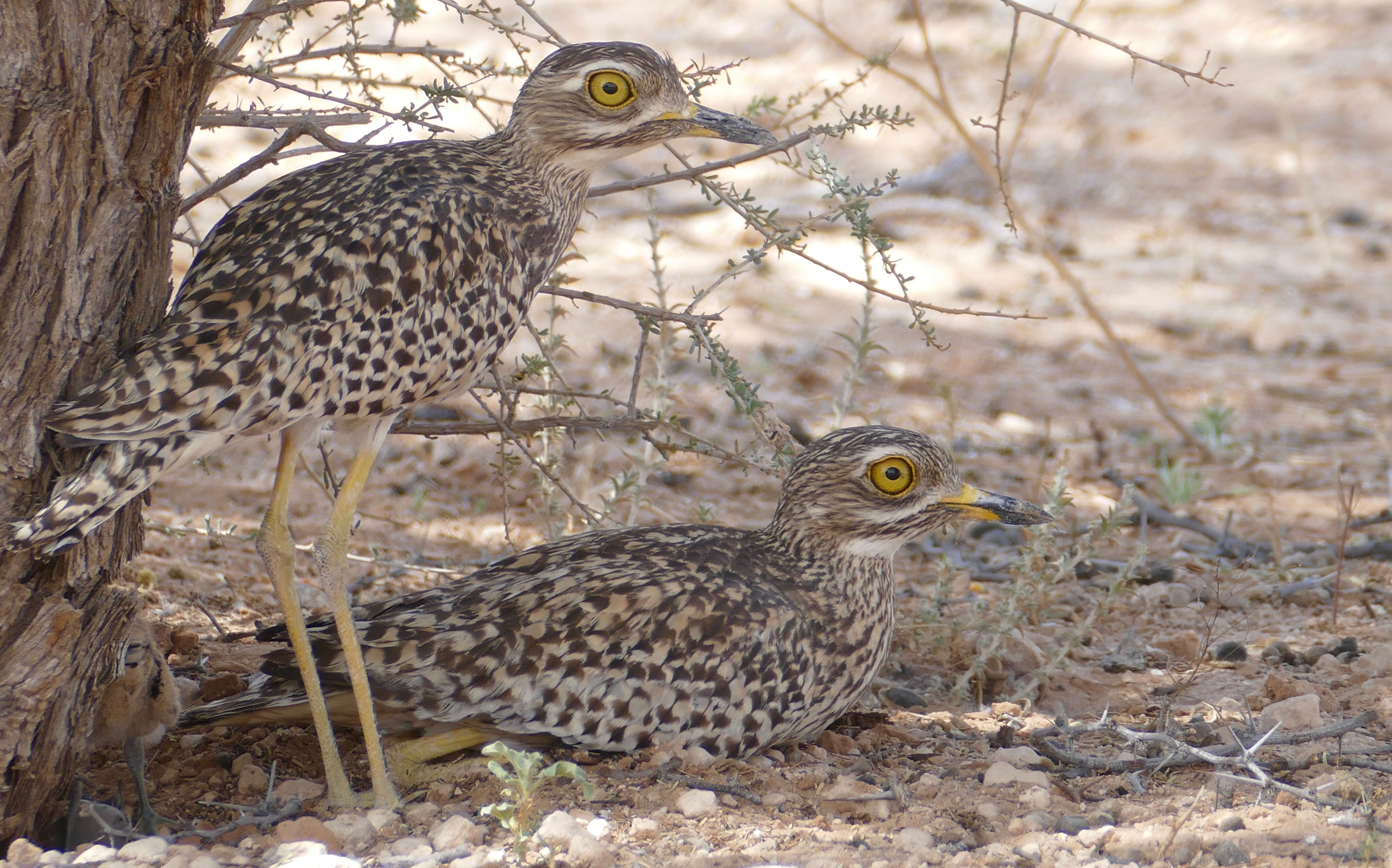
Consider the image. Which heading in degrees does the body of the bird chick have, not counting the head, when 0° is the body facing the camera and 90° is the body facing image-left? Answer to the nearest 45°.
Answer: approximately 225°

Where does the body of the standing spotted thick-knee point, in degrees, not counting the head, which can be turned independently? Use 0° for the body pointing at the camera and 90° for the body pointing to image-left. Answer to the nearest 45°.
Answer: approximately 270°

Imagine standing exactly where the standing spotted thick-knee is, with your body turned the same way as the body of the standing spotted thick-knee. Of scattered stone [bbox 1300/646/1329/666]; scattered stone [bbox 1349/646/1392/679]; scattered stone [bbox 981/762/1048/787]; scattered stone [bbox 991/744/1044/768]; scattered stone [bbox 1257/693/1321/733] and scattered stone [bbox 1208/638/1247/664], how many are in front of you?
6

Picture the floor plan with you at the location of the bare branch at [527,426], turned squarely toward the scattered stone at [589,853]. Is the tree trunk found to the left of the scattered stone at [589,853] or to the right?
right

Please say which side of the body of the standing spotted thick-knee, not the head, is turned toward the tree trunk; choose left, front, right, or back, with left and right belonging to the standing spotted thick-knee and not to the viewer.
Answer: back
